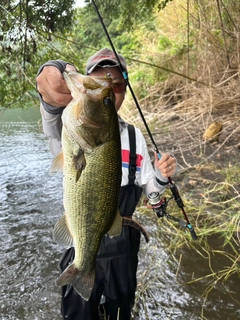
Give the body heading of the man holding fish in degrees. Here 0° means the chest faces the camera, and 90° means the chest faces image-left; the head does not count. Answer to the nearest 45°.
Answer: approximately 0°
